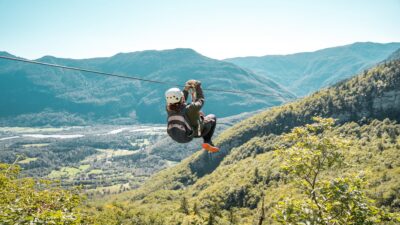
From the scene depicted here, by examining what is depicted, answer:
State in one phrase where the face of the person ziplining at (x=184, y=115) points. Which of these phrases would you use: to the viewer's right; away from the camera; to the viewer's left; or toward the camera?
away from the camera

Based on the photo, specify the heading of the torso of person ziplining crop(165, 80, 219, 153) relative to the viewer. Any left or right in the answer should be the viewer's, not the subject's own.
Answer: facing away from the viewer and to the right of the viewer
